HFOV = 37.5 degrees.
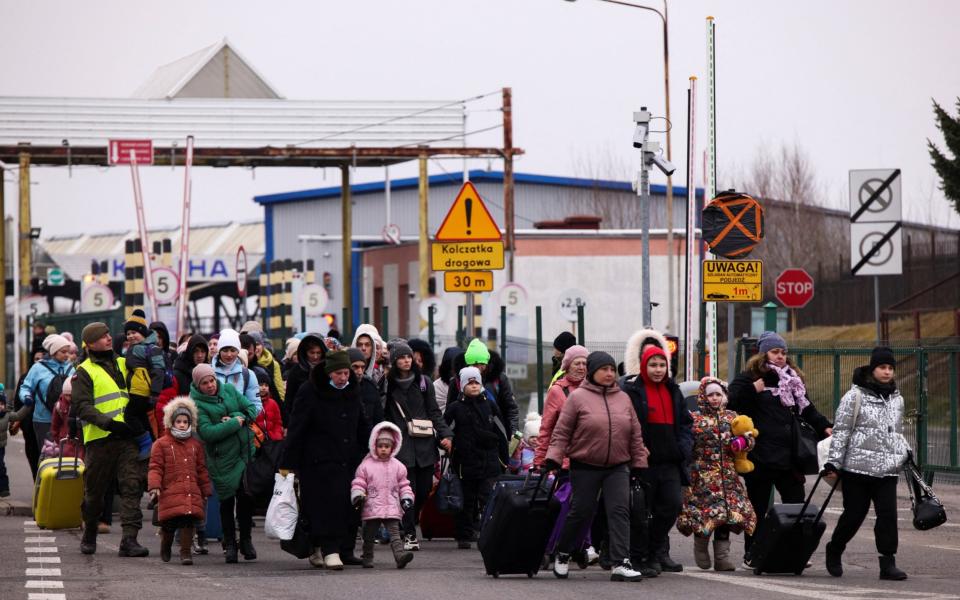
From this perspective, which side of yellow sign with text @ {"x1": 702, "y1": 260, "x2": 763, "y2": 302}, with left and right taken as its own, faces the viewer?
front

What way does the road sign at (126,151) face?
toward the camera

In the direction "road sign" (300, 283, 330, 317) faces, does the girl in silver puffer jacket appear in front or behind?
in front

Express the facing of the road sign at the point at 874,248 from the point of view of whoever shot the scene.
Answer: facing the viewer

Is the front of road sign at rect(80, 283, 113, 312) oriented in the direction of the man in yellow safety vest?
yes

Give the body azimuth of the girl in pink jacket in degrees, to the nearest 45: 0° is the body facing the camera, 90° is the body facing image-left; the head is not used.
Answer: approximately 0°

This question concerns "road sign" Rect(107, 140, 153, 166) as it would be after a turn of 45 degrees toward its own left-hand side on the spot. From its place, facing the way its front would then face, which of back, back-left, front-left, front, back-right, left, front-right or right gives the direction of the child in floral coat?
front-right

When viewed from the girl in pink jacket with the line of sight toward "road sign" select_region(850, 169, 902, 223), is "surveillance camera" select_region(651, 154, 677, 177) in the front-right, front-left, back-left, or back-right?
front-left

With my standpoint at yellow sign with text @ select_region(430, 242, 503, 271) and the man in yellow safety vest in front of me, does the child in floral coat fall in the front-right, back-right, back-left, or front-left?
front-left

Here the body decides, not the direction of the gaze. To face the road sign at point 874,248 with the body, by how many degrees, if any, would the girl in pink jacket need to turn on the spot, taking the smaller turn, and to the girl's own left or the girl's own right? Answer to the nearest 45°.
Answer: approximately 135° to the girl's own left

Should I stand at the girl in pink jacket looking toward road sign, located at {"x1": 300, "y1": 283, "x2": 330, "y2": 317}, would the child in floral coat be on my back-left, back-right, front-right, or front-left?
back-right
